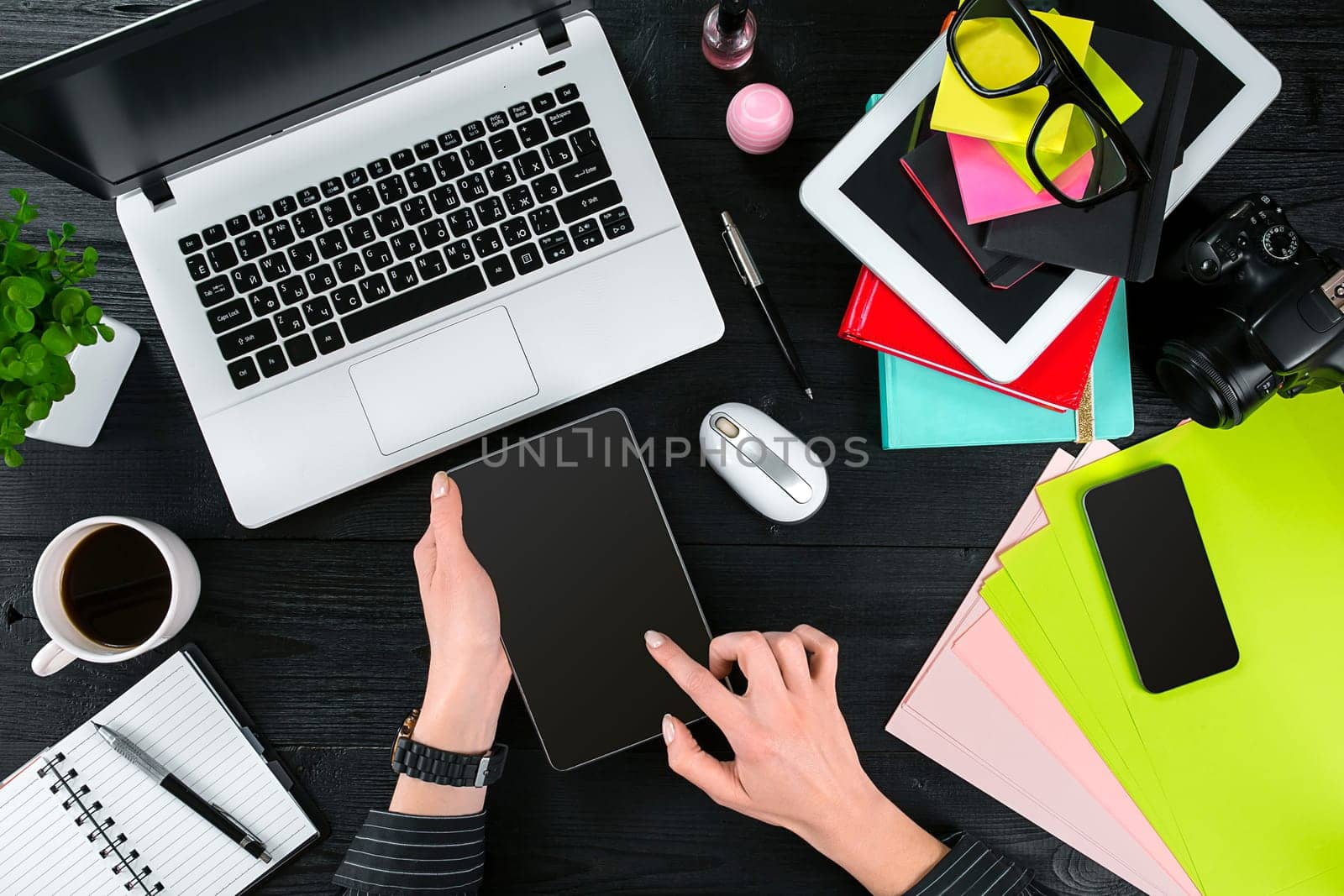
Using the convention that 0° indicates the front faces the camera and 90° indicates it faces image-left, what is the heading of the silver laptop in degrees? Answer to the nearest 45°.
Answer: approximately 0°

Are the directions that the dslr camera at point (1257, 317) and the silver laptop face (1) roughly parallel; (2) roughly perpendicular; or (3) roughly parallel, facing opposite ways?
roughly perpendicular

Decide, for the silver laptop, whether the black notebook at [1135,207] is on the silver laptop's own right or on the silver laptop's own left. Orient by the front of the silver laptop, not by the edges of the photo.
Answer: on the silver laptop's own left

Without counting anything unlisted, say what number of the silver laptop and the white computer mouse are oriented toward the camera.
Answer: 1

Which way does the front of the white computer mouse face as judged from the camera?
facing away from the viewer and to the left of the viewer

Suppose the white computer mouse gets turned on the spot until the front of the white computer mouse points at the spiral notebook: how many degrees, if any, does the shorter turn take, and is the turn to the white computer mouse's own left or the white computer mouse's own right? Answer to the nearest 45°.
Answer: approximately 45° to the white computer mouse's own left
